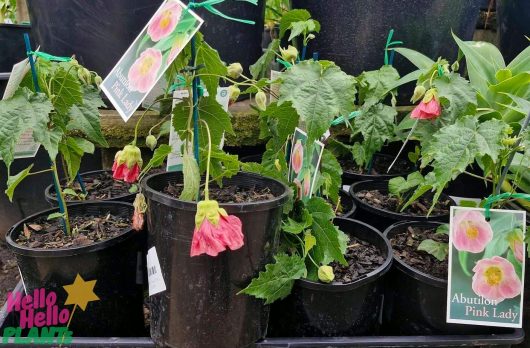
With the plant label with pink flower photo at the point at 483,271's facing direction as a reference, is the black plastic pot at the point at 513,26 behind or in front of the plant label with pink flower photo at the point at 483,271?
behind

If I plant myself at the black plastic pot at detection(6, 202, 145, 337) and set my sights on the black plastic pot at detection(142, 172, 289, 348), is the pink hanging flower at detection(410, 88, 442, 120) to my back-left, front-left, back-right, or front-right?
front-left

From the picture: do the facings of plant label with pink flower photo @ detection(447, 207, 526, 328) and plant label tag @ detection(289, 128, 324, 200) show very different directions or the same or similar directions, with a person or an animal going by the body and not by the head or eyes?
same or similar directions

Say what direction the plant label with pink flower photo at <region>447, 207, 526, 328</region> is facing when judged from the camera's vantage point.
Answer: facing the viewer

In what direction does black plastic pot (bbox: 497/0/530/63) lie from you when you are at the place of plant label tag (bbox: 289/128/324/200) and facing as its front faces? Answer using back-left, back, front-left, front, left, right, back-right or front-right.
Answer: back-left

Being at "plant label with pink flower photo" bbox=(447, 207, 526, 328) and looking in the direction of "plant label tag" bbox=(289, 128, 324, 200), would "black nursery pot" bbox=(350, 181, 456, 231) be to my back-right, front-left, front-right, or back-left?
front-right

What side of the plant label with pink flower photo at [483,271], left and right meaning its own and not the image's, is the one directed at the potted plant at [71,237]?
right

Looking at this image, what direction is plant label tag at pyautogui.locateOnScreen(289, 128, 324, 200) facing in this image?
toward the camera

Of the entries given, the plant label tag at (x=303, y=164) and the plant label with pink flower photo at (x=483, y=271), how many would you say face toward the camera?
2
